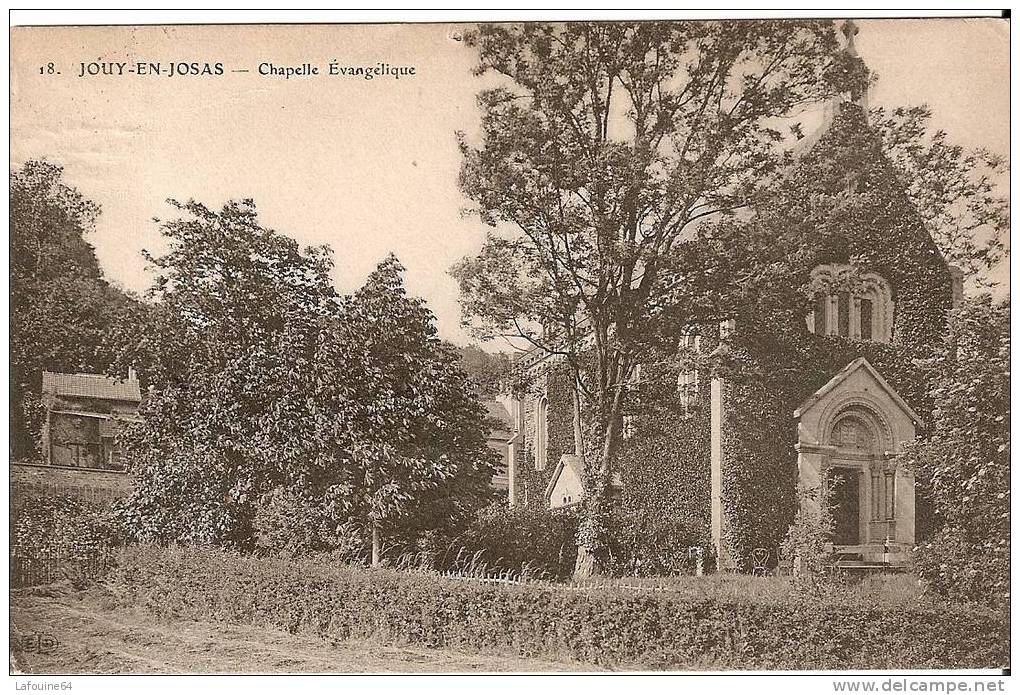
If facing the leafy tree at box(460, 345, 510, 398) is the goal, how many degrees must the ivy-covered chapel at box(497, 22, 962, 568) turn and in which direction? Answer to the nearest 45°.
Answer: approximately 135° to its right

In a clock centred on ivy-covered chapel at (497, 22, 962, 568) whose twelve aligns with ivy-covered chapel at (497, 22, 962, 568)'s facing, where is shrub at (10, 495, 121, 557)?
The shrub is roughly at 4 o'clock from the ivy-covered chapel.

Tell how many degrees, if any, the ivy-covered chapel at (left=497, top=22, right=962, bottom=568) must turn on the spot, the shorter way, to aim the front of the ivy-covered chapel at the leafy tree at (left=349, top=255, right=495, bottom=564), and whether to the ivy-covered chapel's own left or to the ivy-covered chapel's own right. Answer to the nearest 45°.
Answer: approximately 135° to the ivy-covered chapel's own right

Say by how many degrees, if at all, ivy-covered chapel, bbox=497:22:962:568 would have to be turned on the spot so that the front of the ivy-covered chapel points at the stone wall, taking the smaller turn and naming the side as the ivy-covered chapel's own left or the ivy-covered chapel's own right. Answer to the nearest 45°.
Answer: approximately 135° to the ivy-covered chapel's own right

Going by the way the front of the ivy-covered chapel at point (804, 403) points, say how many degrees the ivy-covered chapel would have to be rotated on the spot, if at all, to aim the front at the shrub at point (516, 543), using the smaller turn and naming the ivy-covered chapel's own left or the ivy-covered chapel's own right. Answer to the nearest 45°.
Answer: approximately 135° to the ivy-covered chapel's own right

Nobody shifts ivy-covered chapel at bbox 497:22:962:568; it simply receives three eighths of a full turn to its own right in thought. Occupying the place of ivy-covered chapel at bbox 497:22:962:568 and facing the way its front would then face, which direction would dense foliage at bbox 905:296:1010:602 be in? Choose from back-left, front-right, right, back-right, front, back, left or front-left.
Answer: back

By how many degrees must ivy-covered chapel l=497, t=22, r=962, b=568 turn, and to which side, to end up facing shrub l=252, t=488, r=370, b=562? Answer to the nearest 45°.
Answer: approximately 135° to its right

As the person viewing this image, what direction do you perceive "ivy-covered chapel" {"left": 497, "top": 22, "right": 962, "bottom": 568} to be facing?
facing the viewer and to the right of the viewer
